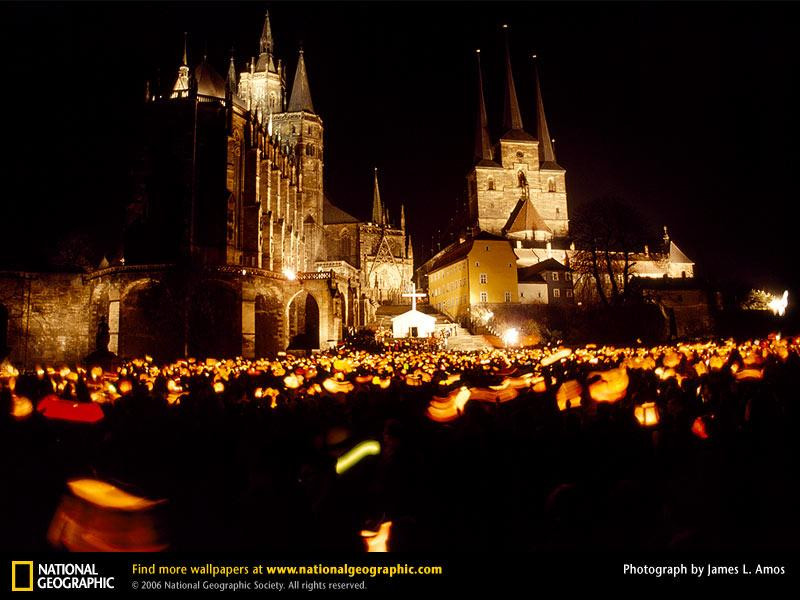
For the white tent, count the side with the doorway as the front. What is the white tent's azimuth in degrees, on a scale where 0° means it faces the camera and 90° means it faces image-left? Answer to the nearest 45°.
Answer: approximately 0°

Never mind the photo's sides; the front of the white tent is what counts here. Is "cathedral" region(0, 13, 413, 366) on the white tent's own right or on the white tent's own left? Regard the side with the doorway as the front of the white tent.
on the white tent's own right

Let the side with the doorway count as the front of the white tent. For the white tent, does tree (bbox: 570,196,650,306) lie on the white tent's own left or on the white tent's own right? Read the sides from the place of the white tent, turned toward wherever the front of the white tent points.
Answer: on the white tent's own left
